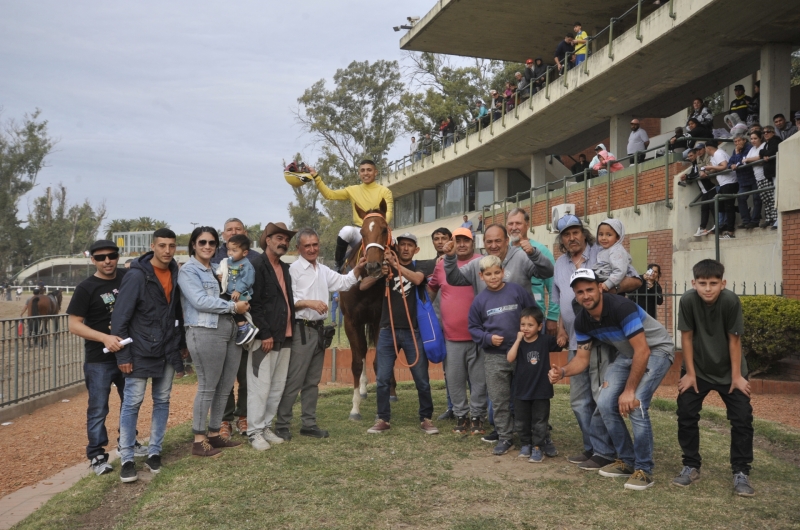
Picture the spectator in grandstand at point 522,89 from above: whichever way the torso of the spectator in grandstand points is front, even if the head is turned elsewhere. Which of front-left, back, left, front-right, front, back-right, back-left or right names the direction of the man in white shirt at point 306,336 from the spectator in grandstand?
left

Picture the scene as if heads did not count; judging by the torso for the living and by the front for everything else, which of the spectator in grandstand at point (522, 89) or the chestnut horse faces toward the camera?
the chestnut horse

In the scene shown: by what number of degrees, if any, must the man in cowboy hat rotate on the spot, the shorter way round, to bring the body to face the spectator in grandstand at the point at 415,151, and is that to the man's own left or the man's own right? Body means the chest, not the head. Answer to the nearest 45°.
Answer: approximately 135° to the man's own left

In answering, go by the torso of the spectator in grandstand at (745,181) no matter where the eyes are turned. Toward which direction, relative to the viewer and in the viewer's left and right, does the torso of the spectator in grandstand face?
facing the viewer and to the left of the viewer

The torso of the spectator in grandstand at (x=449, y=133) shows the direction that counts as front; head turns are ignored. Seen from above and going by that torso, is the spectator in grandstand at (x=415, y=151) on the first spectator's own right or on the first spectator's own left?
on the first spectator's own right

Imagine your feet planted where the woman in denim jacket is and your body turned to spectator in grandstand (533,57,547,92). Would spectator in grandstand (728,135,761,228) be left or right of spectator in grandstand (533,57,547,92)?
right

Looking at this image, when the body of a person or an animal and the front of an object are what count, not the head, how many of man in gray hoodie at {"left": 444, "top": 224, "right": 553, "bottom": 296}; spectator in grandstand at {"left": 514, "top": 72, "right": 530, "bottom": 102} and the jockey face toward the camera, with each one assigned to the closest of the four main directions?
2

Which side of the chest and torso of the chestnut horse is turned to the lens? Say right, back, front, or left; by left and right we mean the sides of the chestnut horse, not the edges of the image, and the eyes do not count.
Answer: front

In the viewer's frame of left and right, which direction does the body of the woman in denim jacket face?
facing the viewer and to the right of the viewer

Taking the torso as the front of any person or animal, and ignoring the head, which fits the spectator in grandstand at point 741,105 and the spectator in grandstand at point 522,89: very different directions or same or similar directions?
same or similar directions

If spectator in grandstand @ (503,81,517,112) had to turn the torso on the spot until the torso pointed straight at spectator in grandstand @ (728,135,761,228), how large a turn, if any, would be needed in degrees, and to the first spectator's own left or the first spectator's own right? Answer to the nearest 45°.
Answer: approximately 45° to the first spectator's own left

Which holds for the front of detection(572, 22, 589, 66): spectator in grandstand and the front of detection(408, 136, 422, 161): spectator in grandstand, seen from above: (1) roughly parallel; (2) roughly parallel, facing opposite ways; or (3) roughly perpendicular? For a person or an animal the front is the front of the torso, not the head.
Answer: roughly parallel

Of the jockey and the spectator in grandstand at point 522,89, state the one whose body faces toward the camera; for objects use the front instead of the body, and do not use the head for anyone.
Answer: the jockey

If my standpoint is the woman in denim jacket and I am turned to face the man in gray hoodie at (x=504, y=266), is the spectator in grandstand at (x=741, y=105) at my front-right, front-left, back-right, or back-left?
front-left

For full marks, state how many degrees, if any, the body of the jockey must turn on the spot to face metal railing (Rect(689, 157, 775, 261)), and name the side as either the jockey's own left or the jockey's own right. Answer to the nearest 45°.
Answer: approximately 135° to the jockey's own left

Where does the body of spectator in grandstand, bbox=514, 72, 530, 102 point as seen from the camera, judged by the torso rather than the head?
to the viewer's left
